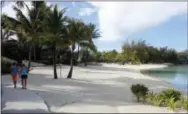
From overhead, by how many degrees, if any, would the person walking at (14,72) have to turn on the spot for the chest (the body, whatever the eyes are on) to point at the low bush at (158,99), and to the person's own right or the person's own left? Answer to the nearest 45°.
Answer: approximately 90° to the person's own right

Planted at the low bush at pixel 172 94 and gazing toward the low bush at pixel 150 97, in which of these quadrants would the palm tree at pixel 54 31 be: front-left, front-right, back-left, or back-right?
front-right

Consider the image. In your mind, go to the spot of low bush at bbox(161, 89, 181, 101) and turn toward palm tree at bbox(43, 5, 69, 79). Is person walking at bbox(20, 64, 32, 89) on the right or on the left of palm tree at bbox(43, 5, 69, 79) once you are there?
left

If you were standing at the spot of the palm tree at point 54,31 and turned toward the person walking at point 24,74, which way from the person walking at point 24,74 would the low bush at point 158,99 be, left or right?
left

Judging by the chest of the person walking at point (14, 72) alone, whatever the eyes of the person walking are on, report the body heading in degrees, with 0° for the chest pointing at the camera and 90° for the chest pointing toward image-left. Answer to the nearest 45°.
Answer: approximately 180°

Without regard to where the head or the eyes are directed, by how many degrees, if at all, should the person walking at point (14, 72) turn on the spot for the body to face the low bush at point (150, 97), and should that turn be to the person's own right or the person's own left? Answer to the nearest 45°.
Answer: approximately 90° to the person's own right

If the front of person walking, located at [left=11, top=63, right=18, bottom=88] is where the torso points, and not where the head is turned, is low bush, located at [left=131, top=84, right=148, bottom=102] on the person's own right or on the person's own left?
on the person's own right
